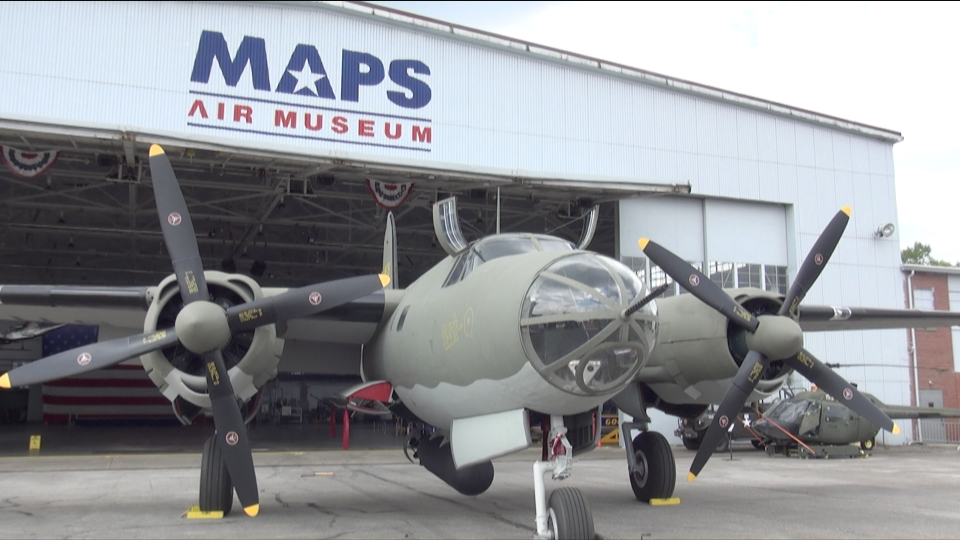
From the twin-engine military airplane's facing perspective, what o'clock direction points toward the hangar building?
The hangar building is roughly at 7 o'clock from the twin-engine military airplane.

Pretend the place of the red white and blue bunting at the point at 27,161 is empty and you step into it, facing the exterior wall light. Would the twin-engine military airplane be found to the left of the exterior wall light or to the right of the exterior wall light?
right

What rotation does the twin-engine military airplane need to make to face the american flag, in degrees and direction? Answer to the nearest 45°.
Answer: approximately 180°

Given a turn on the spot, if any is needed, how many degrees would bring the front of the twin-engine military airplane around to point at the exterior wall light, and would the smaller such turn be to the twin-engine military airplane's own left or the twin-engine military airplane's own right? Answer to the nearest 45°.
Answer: approximately 90° to the twin-engine military airplane's own left

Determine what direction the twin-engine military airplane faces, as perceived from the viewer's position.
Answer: facing the viewer and to the right of the viewer

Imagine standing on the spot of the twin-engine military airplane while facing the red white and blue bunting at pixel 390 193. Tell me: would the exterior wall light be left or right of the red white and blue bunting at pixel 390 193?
right

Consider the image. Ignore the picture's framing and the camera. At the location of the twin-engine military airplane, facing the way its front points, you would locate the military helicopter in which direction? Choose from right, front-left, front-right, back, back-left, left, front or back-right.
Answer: left

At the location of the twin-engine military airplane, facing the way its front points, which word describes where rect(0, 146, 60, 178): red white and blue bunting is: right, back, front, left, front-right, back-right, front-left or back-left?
back

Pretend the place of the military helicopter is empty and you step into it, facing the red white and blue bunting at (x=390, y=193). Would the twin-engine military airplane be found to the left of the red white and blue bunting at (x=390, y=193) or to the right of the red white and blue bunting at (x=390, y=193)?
left
